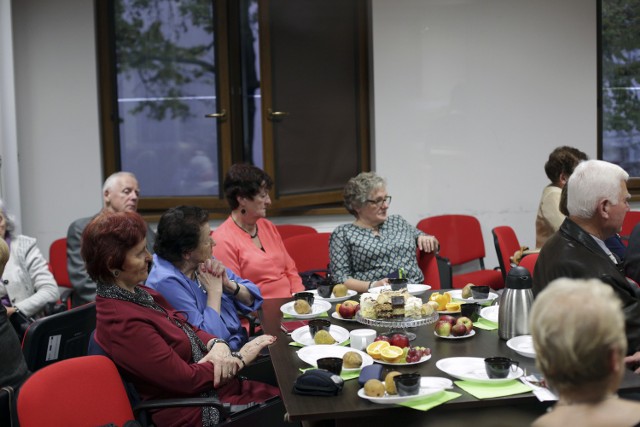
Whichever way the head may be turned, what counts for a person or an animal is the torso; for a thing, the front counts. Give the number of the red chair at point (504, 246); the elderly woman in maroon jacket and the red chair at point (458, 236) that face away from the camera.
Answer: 0

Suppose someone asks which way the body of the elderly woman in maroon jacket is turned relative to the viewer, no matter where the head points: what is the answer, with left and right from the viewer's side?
facing to the right of the viewer

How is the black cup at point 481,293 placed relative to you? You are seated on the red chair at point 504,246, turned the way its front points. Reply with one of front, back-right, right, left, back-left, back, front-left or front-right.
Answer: front-right

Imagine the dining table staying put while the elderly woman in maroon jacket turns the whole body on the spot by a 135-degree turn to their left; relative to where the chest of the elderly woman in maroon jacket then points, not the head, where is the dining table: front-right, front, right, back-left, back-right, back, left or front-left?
back

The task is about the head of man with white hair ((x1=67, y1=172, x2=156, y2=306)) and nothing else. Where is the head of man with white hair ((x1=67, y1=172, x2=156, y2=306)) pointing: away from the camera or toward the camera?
toward the camera

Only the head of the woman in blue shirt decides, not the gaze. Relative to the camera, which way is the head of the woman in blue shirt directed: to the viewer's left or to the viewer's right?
to the viewer's right

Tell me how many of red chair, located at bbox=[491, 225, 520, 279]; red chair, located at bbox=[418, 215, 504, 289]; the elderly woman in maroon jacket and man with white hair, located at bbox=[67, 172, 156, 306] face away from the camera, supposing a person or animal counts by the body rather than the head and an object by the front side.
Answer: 0

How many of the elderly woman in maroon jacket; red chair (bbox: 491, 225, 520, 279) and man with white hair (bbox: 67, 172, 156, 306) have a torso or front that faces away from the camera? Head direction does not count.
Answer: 0

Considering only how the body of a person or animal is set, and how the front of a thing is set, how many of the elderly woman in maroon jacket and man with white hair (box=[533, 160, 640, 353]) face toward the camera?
0

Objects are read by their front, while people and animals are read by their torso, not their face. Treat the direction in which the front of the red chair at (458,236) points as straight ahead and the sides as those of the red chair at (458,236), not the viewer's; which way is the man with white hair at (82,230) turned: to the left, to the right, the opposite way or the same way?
the same way

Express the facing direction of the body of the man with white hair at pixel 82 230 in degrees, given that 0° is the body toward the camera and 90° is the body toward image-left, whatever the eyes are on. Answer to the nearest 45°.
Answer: approximately 315°

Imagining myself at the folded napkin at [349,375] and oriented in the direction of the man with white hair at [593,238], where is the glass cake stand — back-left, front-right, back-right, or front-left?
front-left

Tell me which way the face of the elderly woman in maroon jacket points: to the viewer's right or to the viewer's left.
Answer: to the viewer's right
